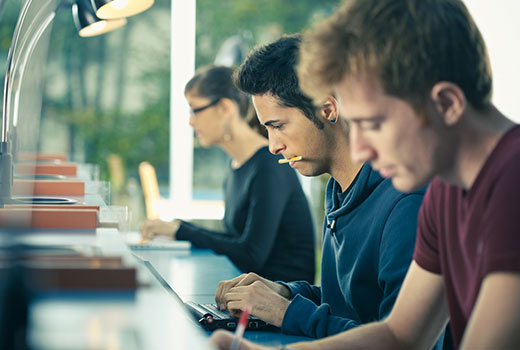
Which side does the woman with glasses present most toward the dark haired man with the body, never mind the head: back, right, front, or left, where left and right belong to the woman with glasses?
left

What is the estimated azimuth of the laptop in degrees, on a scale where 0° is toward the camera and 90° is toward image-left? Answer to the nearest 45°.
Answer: approximately 270°

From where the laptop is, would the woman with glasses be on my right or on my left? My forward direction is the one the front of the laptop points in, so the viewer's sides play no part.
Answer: on my left

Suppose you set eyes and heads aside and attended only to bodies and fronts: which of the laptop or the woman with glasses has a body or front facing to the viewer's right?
the laptop

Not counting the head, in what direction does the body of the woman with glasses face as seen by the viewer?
to the viewer's left

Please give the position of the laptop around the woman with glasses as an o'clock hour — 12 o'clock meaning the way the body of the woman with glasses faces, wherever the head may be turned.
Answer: The laptop is roughly at 9 o'clock from the woman with glasses.

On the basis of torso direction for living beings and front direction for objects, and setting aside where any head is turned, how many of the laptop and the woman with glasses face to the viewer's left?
1

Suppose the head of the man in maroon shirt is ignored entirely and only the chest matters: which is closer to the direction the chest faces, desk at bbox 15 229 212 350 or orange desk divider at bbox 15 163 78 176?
the desk

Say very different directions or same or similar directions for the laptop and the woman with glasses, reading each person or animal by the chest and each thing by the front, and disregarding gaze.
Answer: very different directions

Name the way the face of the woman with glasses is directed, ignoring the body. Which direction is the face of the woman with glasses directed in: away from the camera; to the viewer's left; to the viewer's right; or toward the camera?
to the viewer's left
